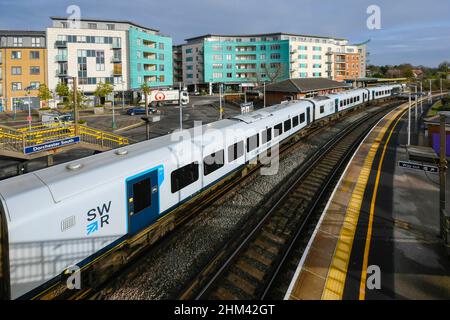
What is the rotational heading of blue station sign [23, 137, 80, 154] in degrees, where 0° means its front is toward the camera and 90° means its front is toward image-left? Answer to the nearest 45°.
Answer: approximately 315°
